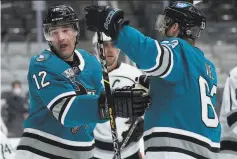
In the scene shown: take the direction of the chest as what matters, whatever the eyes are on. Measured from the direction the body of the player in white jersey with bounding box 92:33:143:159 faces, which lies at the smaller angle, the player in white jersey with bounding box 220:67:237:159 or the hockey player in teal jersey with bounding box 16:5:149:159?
the hockey player in teal jersey

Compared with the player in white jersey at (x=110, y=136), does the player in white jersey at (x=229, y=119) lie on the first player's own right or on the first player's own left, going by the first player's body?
on the first player's own left

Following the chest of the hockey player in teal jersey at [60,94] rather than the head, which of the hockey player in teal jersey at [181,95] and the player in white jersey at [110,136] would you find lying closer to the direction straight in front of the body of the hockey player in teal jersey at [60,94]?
the hockey player in teal jersey

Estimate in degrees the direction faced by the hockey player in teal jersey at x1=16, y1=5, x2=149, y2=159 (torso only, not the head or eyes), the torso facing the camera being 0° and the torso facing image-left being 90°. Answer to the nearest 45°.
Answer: approximately 315°

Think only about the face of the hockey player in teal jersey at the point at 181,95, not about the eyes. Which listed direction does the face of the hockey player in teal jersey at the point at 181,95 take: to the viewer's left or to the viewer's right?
to the viewer's left
